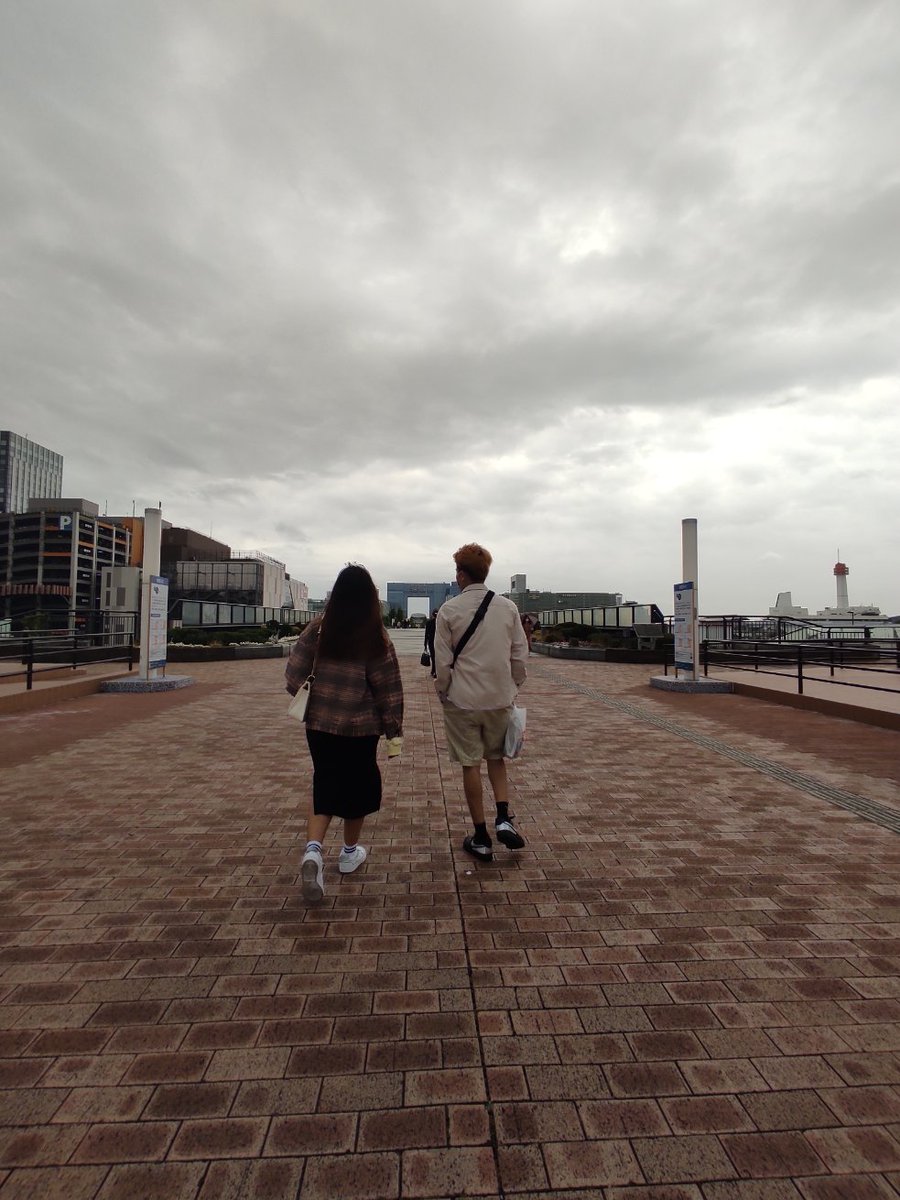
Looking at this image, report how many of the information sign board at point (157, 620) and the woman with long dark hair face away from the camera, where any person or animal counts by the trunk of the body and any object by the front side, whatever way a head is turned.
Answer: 1

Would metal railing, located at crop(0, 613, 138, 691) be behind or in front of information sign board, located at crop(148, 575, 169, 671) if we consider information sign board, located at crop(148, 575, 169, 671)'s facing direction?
behind

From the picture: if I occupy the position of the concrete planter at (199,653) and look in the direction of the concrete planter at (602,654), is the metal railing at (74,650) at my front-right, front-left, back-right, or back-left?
back-right

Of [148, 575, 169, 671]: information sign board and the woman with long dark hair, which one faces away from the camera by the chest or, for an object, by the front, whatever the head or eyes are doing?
the woman with long dark hair

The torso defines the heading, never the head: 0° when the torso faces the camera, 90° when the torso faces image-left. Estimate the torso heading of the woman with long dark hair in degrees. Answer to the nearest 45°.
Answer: approximately 180°

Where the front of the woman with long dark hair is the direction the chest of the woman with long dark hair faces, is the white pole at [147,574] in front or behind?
in front

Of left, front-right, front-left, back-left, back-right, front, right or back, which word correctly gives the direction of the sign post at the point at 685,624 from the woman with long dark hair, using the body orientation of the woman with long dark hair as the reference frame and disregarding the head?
front-right

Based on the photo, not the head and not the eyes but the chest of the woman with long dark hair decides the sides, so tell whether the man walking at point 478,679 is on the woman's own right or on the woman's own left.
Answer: on the woman's own right

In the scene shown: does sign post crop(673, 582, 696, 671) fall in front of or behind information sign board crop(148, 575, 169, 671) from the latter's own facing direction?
in front

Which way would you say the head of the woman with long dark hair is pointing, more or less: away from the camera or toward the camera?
away from the camera

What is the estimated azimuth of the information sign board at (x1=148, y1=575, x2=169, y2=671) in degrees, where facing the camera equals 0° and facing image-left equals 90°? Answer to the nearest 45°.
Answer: approximately 315°
